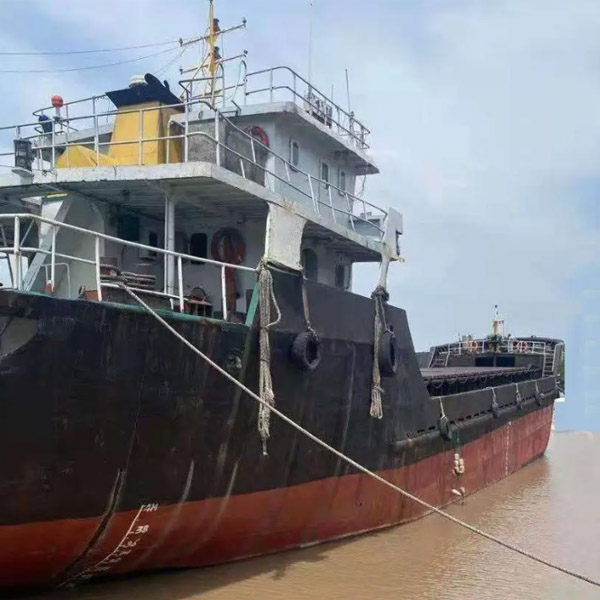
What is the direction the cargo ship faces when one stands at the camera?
facing away from the viewer and to the right of the viewer
